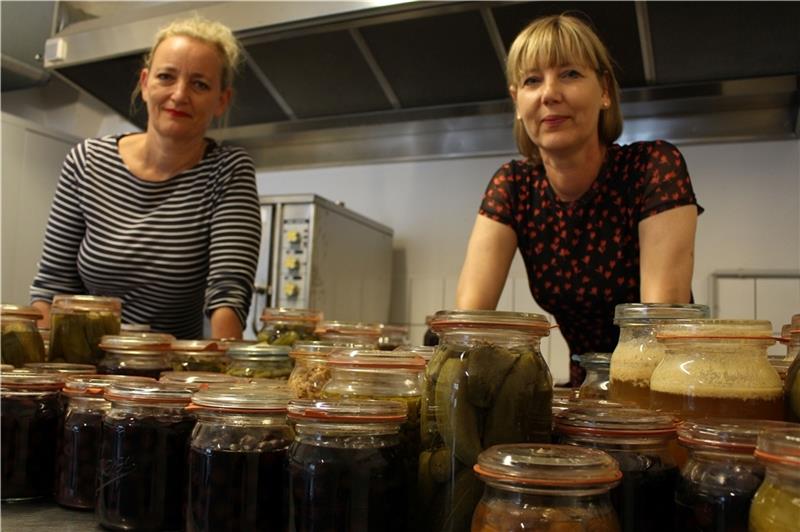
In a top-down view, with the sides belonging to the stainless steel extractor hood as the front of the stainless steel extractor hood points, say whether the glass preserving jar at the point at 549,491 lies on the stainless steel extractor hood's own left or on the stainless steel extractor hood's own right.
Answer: on the stainless steel extractor hood's own left

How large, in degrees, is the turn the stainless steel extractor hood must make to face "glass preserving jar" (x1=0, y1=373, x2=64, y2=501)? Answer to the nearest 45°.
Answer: approximately 45° to its left

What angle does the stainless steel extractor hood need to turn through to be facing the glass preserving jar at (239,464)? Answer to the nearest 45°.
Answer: approximately 45° to its left

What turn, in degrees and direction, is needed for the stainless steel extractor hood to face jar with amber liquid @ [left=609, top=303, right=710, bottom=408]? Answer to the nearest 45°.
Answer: approximately 45° to its left
